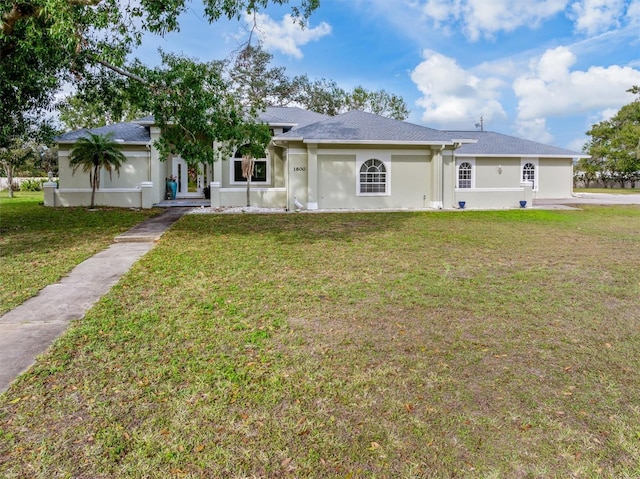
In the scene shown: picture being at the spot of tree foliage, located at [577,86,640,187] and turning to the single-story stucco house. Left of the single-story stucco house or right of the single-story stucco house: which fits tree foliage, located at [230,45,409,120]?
right

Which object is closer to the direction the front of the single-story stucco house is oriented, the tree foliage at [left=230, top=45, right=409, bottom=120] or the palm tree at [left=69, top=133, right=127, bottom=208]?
the palm tree

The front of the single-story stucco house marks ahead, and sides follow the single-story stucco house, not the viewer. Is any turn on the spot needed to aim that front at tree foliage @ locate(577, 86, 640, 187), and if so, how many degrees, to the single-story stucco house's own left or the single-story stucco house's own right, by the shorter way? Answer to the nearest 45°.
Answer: approximately 135° to the single-story stucco house's own left

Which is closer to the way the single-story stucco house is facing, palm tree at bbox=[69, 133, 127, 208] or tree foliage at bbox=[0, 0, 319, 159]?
the tree foliage

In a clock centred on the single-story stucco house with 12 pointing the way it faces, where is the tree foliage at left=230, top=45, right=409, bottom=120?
The tree foliage is roughly at 6 o'clock from the single-story stucco house.

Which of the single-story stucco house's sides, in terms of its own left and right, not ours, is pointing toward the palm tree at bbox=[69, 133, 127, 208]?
right

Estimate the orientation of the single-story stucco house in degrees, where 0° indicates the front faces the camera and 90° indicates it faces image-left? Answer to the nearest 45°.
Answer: approximately 0°
